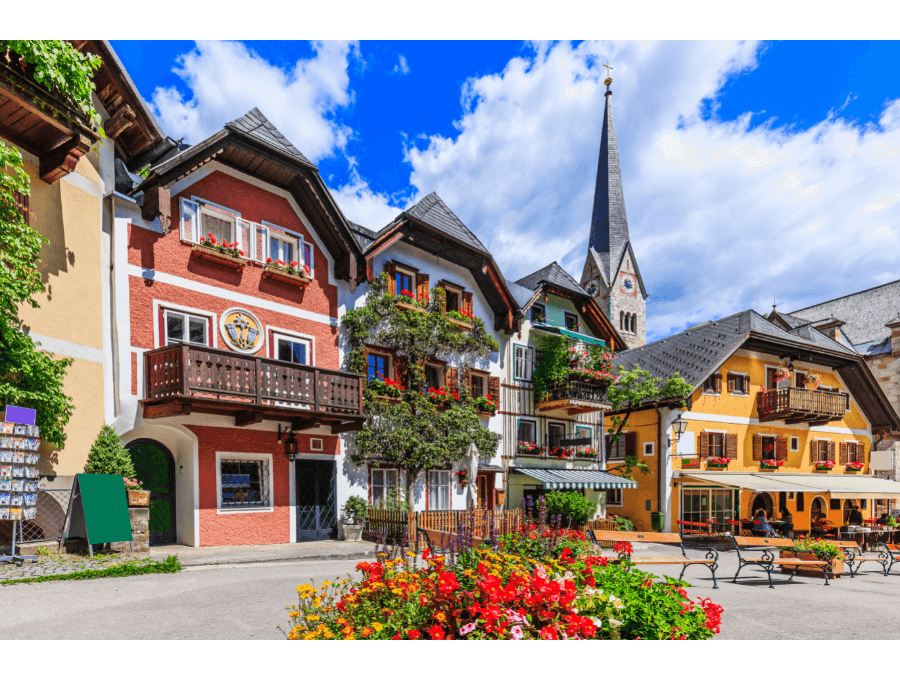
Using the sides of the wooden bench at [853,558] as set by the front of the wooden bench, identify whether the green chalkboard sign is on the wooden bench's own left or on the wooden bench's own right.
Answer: on the wooden bench's own right

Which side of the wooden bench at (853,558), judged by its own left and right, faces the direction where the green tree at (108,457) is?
right

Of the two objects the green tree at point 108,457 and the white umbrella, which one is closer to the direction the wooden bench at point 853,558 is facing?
the green tree

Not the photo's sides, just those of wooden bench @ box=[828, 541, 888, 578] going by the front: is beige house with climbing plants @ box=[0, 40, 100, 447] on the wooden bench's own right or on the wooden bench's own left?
on the wooden bench's own right

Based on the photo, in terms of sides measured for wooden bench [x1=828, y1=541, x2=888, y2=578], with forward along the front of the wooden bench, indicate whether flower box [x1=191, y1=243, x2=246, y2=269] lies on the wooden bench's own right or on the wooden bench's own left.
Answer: on the wooden bench's own right
